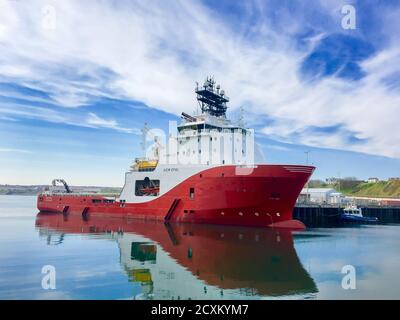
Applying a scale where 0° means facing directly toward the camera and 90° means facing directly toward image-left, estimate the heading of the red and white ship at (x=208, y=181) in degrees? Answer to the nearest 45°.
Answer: approximately 315°

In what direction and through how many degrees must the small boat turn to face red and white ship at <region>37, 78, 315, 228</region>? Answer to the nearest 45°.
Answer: approximately 45° to its left

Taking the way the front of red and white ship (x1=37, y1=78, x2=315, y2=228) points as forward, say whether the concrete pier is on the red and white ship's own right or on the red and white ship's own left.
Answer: on the red and white ship's own left

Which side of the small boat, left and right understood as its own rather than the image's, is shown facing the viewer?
left

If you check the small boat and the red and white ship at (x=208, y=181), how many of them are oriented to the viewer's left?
1
